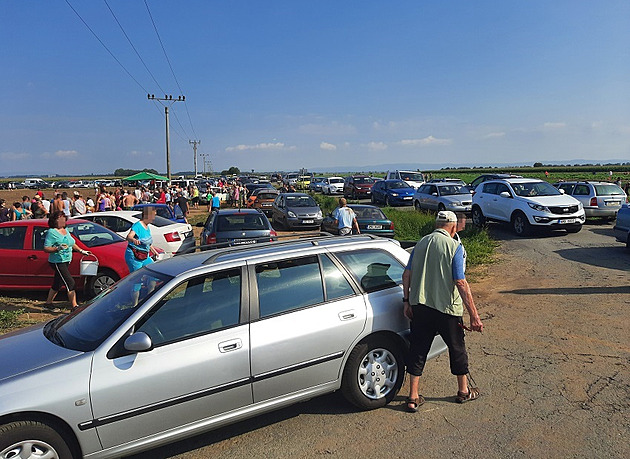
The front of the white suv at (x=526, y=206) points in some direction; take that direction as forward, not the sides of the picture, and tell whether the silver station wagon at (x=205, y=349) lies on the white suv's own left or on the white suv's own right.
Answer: on the white suv's own right

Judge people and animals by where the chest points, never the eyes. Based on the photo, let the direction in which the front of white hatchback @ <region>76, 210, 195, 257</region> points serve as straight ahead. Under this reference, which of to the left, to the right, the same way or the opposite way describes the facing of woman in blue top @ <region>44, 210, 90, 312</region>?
the opposite way

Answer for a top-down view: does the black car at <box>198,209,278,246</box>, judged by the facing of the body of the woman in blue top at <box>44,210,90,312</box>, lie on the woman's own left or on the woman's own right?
on the woman's own left

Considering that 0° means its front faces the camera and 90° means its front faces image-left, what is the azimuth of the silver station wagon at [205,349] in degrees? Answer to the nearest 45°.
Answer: approximately 45°

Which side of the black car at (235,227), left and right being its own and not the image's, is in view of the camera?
back

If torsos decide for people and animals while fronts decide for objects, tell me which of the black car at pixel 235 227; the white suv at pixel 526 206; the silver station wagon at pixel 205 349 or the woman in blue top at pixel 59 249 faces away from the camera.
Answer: the black car

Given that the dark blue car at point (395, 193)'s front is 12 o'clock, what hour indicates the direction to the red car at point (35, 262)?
The red car is roughly at 2 o'clock from the dark blue car.

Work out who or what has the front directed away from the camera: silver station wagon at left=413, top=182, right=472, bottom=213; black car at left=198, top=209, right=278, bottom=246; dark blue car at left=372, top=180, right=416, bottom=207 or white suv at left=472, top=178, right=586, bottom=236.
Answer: the black car

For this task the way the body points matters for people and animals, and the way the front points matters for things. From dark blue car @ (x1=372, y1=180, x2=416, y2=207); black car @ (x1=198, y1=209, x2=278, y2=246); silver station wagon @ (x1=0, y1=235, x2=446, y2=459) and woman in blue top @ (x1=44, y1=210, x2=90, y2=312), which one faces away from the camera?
the black car

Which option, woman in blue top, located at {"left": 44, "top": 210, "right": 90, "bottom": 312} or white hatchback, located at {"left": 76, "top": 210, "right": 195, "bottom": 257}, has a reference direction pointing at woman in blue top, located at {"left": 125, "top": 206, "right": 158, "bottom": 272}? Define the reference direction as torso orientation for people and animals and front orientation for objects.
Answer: woman in blue top, located at {"left": 44, "top": 210, "right": 90, "bottom": 312}

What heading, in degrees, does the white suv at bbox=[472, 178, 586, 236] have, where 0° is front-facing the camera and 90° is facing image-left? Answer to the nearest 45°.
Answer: approximately 315°
